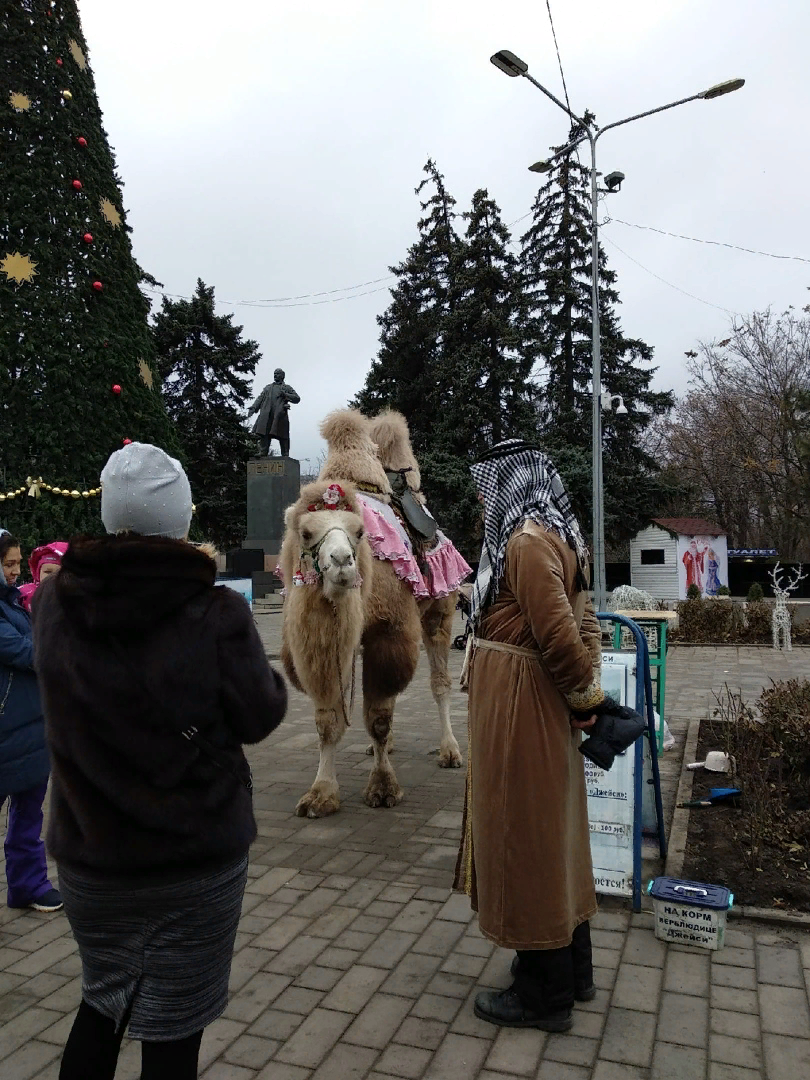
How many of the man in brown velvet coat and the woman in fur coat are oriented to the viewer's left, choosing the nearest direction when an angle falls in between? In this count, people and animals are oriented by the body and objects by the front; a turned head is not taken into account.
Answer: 1

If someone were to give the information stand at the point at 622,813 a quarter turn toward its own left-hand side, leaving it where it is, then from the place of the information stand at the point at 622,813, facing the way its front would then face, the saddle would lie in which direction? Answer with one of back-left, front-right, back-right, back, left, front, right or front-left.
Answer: back

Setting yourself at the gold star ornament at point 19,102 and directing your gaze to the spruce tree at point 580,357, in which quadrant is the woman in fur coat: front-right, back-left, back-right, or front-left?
back-right

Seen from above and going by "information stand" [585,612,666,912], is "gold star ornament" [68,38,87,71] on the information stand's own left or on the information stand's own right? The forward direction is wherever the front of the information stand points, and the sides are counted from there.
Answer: on the information stand's own right

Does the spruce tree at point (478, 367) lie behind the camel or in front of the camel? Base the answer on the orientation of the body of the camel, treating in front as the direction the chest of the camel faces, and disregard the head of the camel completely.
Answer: behind

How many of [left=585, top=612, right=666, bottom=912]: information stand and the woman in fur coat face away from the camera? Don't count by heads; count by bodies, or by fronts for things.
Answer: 1

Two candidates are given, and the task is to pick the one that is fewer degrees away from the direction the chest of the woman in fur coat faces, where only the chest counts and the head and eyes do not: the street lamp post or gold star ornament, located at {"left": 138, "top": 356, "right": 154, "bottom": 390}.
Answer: the gold star ornament

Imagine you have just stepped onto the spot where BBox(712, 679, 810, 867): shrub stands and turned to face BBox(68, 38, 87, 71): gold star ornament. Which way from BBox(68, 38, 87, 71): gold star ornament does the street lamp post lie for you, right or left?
right

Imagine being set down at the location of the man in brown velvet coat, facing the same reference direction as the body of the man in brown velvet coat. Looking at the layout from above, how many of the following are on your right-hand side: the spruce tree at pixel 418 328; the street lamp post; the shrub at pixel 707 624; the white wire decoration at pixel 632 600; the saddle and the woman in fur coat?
5

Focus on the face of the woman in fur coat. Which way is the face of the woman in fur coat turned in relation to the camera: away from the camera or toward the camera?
away from the camera

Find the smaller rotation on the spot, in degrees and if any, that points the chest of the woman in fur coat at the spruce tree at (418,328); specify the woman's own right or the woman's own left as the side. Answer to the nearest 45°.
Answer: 0° — they already face it

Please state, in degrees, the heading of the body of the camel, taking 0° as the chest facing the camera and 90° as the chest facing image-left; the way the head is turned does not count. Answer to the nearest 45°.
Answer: approximately 45°

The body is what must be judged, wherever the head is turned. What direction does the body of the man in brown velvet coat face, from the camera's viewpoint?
to the viewer's left

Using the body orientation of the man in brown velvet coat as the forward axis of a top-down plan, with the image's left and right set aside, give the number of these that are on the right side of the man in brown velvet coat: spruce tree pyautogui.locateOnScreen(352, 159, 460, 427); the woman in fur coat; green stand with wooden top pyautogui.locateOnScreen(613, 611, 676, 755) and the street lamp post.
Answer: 3

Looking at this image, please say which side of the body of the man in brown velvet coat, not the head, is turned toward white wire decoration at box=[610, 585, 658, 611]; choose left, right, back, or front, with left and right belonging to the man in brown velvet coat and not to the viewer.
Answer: right
